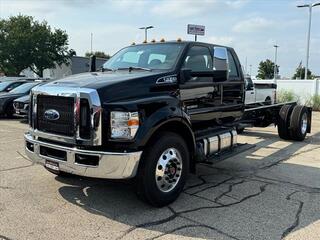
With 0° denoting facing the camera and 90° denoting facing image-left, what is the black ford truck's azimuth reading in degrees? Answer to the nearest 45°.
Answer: approximately 45°

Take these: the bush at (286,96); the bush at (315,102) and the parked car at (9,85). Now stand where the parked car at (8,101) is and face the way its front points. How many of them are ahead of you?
0

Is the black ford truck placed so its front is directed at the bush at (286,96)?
no

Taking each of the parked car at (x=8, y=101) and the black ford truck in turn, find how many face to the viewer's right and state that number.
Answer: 0

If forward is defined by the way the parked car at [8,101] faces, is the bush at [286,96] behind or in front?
behind

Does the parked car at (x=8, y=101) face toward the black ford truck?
no

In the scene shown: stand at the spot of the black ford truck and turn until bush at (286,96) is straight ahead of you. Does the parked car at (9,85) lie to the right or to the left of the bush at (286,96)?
left

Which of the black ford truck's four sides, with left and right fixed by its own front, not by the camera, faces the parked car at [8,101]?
right

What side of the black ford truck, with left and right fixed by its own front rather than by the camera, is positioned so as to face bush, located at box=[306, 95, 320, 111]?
back
